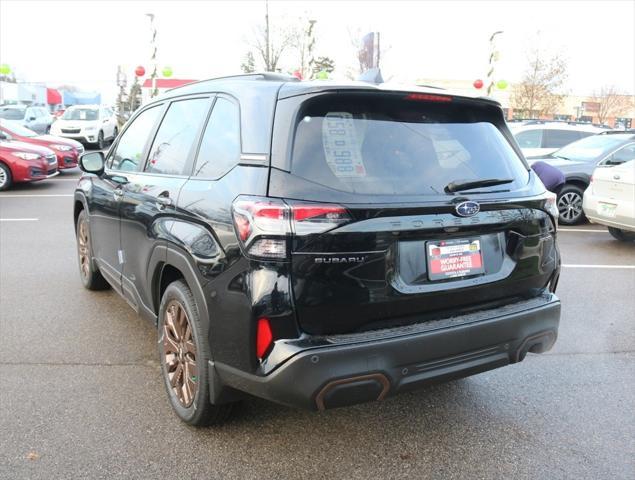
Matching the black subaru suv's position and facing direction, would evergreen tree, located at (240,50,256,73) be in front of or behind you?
in front

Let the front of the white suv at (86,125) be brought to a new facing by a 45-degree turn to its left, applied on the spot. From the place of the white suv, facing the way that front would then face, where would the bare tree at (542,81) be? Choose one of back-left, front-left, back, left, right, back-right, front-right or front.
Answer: left

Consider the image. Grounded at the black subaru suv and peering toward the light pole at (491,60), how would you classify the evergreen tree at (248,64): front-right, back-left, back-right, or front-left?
front-left

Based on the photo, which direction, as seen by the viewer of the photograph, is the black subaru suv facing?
facing away from the viewer and to the left of the viewer

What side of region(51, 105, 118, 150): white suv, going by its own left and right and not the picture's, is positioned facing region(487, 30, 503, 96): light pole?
left

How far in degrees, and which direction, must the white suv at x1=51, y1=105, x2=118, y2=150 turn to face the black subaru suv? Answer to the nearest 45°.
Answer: approximately 45° to its left

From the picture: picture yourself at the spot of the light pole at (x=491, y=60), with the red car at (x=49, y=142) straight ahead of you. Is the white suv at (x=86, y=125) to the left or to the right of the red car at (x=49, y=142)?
right

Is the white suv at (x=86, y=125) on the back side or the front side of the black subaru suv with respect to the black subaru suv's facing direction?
on the front side

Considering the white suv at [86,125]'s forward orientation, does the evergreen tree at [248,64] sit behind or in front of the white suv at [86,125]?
behind

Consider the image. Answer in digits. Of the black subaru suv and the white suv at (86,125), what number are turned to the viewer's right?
0

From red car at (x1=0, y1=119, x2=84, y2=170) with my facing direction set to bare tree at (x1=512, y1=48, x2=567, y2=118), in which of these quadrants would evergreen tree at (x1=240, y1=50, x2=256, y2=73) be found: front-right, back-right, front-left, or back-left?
front-left

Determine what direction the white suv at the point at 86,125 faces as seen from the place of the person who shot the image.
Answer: facing the viewer and to the left of the viewer

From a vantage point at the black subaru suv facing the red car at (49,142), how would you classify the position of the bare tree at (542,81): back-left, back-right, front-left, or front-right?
front-right
